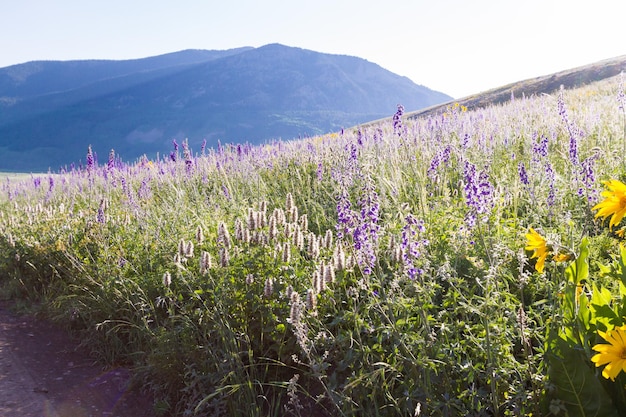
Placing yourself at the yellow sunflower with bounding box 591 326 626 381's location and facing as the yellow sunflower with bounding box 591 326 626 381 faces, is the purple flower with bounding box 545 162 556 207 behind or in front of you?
behind

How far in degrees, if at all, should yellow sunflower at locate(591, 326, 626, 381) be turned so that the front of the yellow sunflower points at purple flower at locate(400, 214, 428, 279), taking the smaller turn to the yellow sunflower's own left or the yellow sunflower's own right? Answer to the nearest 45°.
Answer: approximately 135° to the yellow sunflower's own right

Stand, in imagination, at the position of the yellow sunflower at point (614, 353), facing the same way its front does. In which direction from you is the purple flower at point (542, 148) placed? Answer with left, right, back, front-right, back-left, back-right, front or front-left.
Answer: back

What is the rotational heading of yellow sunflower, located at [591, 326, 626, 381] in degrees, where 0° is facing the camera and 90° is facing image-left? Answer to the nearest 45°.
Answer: approximately 0°
